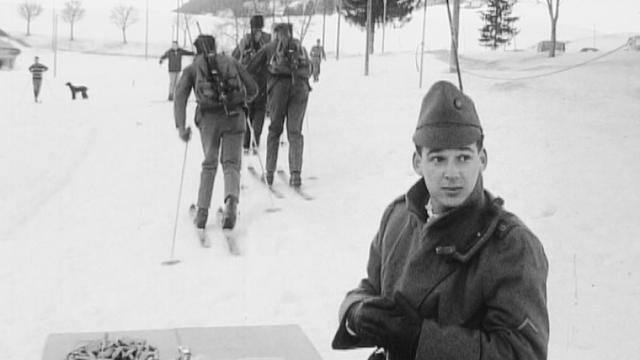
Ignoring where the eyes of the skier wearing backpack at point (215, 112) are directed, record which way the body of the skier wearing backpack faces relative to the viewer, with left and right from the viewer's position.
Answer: facing away from the viewer

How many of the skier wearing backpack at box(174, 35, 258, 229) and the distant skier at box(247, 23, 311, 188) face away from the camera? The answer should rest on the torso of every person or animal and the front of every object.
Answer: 2

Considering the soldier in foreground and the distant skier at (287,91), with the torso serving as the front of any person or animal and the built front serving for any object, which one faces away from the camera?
the distant skier

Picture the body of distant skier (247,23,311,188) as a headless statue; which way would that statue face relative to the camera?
away from the camera

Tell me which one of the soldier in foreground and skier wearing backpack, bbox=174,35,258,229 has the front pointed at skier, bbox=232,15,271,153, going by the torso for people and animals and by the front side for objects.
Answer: the skier wearing backpack

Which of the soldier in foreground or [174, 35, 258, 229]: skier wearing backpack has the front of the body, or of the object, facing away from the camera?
the skier wearing backpack

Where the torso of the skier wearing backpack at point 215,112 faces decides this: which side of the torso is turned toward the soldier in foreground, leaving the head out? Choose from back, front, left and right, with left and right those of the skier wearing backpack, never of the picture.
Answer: back

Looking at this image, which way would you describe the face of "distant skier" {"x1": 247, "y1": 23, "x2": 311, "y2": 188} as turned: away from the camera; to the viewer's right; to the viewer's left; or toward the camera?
away from the camera

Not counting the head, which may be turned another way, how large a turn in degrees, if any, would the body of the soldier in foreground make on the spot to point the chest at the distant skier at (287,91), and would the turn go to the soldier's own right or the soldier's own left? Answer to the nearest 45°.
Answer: approximately 135° to the soldier's own right

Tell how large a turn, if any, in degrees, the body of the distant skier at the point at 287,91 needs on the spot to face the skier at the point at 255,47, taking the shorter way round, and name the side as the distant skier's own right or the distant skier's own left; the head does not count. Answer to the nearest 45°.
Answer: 0° — they already face them

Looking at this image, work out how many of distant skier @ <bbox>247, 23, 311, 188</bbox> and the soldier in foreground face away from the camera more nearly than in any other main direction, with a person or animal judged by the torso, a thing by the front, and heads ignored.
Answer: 1

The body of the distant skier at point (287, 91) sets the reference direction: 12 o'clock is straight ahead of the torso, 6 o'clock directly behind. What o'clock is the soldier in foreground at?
The soldier in foreground is roughly at 6 o'clock from the distant skier.
